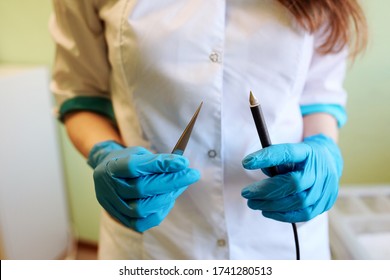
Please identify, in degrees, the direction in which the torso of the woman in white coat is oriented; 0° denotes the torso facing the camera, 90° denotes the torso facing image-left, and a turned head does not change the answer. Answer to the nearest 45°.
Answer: approximately 0°

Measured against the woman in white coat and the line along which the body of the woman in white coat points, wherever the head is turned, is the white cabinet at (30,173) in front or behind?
behind
